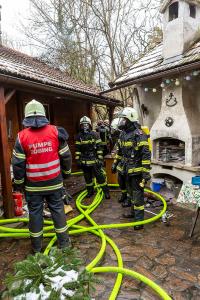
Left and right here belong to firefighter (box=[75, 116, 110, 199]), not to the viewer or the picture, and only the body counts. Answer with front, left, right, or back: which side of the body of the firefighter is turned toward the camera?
front

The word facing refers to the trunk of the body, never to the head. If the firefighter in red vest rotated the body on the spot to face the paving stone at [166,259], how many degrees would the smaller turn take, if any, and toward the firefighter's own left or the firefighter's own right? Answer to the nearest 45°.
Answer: approximately 90° to the firefighter's own right

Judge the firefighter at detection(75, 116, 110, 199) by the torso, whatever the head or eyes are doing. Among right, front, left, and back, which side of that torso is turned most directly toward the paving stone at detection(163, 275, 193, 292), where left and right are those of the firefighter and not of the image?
front

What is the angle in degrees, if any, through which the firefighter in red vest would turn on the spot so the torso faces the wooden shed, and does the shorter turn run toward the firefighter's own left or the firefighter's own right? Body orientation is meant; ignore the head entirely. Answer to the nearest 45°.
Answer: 0° — they already face it

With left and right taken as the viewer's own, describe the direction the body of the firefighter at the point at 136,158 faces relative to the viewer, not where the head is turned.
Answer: facing the viewer and to the left of the viewer

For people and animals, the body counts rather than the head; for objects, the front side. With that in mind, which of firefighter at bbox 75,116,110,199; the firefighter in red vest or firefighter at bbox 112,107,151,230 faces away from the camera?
the firefighter in red vest

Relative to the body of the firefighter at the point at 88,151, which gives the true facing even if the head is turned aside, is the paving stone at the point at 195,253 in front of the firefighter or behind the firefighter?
in front

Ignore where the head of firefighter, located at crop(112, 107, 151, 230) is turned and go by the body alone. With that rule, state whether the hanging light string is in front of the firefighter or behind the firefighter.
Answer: behind

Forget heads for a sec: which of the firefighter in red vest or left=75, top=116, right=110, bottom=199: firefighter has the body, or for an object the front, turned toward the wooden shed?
the firefighter in red vest

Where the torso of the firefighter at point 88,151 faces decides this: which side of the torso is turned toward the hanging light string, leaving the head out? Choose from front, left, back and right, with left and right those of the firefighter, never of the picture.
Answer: left

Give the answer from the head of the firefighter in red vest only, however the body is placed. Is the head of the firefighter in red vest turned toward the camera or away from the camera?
away from the camera

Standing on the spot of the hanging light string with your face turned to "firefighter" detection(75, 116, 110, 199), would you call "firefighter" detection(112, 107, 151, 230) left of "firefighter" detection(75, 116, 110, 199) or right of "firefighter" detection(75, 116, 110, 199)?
left

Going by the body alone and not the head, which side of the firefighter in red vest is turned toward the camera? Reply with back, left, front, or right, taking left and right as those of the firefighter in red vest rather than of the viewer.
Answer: back

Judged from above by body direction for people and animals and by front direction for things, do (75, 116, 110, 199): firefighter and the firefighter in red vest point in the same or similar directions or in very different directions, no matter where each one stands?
very different directions
